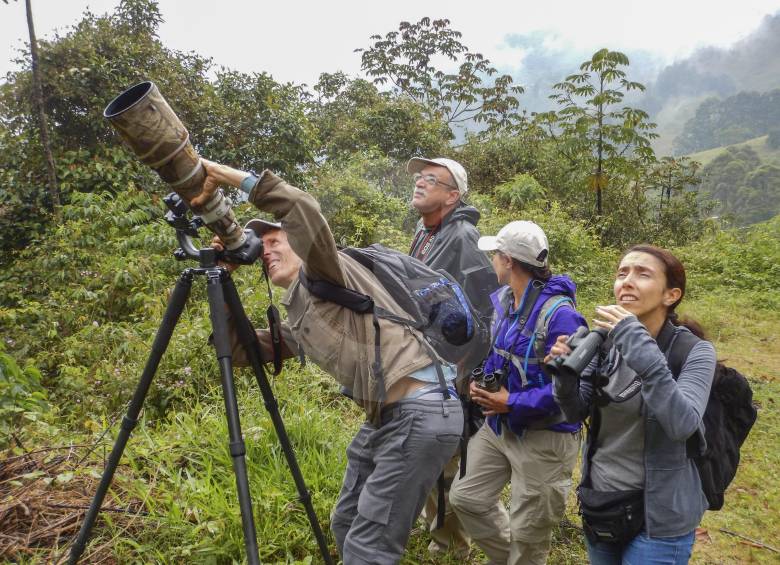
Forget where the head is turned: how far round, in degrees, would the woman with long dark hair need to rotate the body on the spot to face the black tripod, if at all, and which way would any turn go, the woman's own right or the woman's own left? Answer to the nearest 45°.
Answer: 0° — they already face it

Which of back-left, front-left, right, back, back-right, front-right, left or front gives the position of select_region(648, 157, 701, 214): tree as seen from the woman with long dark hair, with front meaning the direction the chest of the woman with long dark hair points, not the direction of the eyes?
back-right

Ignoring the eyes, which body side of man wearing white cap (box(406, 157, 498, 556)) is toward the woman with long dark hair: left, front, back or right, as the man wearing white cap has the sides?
left

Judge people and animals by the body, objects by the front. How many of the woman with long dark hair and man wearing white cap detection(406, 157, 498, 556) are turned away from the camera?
0

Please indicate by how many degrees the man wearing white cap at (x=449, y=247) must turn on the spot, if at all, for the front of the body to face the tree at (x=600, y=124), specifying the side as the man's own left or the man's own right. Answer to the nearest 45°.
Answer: approximately 135° to the man's own right

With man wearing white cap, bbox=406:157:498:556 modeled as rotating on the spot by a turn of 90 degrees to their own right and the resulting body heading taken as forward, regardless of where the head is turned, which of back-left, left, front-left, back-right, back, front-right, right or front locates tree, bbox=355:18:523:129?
front-right

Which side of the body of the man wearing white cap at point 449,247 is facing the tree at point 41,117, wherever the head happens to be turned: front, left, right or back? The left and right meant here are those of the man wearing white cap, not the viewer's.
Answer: right

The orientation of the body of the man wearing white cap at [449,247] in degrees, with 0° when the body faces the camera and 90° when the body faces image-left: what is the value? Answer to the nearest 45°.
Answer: approximately 45°

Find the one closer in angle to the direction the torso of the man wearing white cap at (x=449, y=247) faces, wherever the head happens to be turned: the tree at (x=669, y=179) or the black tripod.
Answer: the black tripod
